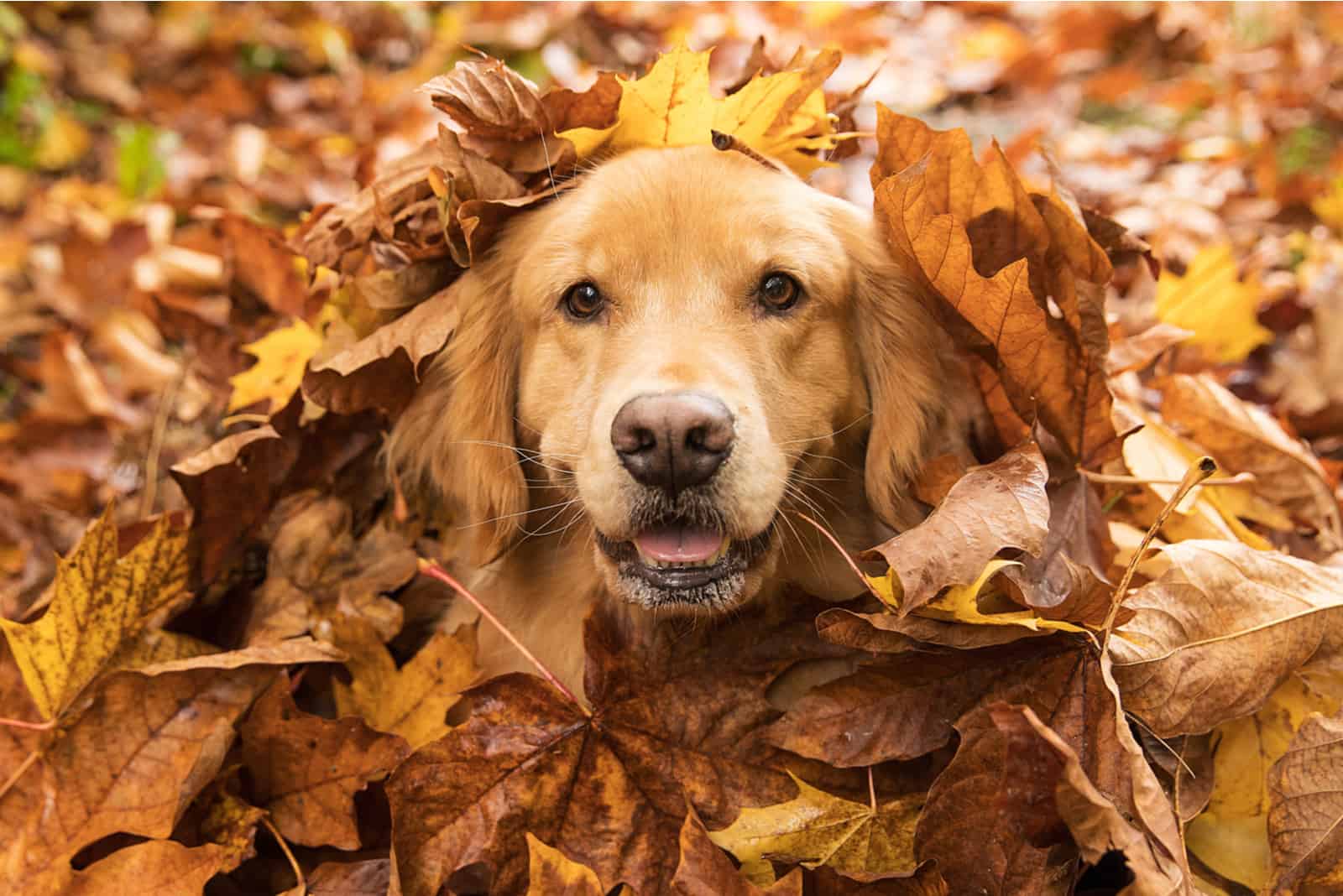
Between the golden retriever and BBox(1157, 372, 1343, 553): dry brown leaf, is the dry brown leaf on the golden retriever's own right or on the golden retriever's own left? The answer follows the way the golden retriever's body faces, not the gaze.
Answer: on the golden retriever's own left

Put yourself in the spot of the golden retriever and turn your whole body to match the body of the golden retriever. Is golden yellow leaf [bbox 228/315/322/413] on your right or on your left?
on your right

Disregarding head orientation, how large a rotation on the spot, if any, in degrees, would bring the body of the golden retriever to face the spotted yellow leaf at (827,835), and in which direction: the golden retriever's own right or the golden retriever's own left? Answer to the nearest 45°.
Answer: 0° — it already faces it

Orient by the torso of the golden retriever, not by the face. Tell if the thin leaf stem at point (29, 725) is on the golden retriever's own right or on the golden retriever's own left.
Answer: on the golden retriever's own right

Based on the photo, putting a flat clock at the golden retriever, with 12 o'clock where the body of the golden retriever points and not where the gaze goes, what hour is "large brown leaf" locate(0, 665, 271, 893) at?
The large brown leaf is roughly at 2 o'clock from the golden retriever.

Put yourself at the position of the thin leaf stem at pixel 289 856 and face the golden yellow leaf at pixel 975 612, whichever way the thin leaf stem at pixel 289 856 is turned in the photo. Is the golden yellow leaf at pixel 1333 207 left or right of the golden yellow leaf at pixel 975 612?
left

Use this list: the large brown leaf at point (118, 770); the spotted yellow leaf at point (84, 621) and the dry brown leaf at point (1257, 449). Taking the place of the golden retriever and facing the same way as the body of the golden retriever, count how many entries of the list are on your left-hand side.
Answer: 1

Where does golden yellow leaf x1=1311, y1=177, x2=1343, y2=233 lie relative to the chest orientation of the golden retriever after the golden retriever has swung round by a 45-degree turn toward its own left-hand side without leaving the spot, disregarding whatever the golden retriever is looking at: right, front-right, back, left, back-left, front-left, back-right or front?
left

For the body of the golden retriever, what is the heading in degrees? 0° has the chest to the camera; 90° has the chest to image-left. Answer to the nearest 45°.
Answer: approximately 0°

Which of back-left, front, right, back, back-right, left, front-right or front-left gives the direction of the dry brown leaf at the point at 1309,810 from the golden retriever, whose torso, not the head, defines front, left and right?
front-left

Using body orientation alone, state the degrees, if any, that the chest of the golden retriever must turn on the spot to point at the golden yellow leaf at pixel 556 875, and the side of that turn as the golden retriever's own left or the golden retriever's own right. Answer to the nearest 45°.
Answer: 0° — it already faces it
